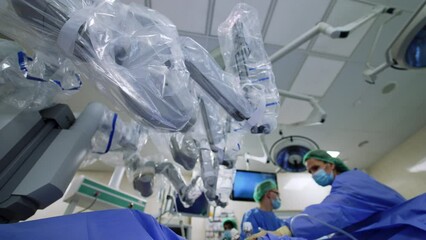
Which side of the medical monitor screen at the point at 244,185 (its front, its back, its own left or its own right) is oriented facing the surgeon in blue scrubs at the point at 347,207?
front

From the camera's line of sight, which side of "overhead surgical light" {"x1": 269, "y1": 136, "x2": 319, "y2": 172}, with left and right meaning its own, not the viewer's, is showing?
front

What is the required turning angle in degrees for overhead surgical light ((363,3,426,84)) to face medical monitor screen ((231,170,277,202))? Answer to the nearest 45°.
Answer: approximately 135° to its right

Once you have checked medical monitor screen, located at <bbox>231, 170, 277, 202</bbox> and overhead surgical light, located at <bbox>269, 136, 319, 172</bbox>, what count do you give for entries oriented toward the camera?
2

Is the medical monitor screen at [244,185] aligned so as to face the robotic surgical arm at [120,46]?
yes

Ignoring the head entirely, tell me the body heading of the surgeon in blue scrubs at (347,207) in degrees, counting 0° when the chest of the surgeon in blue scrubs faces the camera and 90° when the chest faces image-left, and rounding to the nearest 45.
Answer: approximately 45°

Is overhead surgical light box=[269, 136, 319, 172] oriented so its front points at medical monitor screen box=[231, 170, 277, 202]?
no

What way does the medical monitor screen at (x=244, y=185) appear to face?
toward the camera

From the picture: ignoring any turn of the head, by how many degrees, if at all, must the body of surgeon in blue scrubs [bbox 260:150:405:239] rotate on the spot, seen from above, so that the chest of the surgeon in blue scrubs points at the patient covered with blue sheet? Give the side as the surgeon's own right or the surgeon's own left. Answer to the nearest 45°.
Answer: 0° — they already face them

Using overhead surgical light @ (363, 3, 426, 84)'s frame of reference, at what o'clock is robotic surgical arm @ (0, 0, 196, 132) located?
The robotic surgical arm is roughly at 2 o'clock from the overhead surgical light.

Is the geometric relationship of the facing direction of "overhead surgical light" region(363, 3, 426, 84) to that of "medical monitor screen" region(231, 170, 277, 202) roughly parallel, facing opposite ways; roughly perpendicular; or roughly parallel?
roughly parallel

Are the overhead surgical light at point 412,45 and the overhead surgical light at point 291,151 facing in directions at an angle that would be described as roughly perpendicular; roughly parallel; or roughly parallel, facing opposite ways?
roughly parallel

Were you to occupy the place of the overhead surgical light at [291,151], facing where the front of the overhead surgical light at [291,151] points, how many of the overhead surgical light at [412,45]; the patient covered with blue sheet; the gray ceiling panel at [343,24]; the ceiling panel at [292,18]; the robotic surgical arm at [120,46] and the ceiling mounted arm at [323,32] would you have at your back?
0

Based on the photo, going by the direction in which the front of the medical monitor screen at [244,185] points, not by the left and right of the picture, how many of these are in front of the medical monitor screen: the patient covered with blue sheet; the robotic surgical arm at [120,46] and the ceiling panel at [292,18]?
3

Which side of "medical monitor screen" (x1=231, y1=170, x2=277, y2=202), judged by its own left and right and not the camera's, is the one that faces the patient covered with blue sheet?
front
